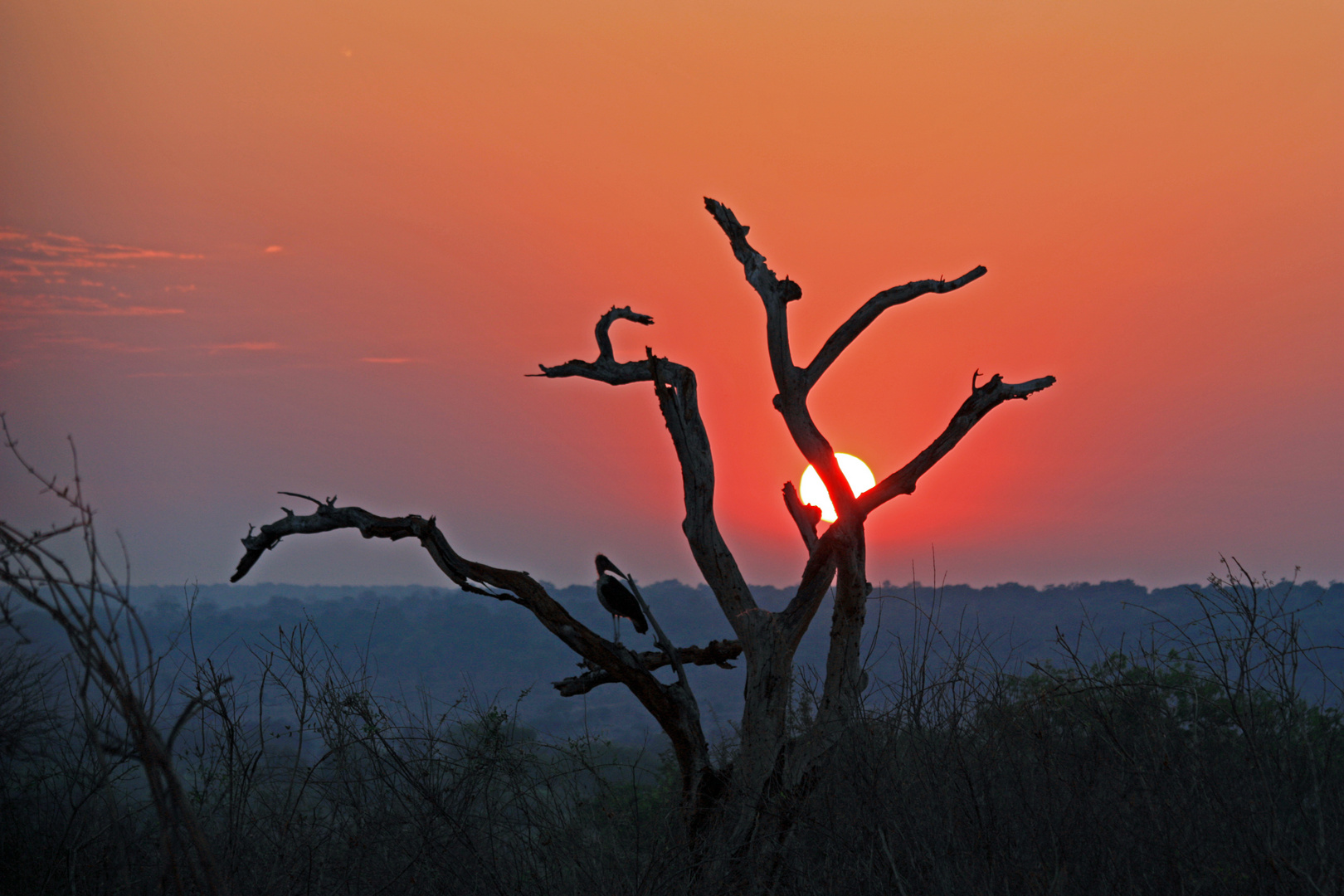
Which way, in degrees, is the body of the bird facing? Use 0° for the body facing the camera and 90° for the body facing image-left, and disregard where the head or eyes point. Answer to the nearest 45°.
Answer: approximately 90°
